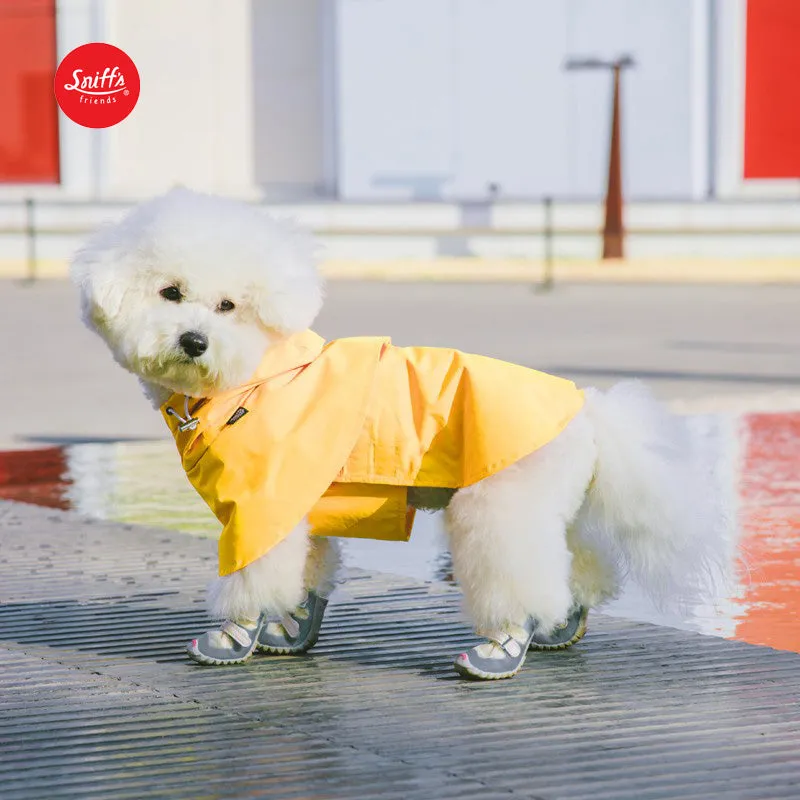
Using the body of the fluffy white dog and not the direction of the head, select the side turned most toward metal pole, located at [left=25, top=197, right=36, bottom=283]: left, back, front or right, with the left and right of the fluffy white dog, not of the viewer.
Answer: right

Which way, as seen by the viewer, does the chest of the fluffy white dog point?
to the viewer's left

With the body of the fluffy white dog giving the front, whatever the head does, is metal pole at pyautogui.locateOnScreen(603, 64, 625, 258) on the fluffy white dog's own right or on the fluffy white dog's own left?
on the fluffy white dog's own right

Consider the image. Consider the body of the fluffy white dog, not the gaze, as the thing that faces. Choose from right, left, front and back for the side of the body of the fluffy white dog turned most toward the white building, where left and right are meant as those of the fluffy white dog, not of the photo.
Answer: right
